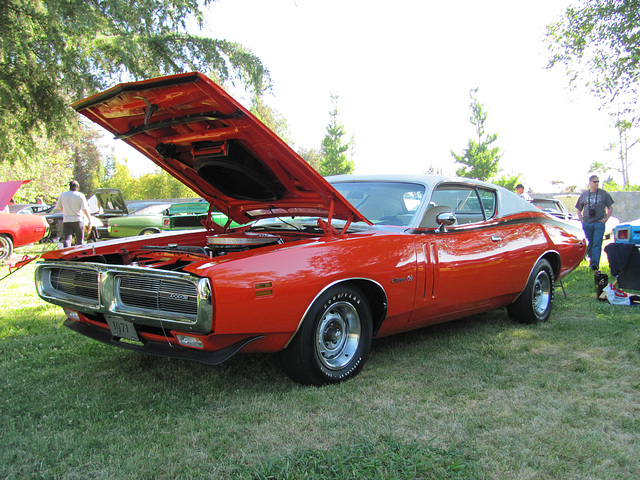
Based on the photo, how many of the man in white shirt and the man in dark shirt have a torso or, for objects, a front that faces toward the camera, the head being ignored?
1

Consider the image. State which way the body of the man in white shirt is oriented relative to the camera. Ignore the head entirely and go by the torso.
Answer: away from the camera

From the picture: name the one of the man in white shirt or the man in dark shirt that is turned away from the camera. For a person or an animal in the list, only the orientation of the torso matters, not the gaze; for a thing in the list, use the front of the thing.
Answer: the man in white shirt

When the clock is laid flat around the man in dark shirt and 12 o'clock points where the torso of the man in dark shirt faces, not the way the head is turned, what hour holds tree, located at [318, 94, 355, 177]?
The tree is roughly at 5 o'clock from the man in dark shirt.

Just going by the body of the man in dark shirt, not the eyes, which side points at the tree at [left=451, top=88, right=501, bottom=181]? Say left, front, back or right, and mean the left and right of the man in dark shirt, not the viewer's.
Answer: back

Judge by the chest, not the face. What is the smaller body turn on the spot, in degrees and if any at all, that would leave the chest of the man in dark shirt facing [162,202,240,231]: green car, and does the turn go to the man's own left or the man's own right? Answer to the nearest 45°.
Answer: approximately 90° to the man's own right

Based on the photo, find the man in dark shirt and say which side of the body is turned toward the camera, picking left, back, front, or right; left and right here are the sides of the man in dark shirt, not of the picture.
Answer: front

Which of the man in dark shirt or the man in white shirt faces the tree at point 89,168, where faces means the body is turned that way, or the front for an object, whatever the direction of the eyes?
the man in white shirt

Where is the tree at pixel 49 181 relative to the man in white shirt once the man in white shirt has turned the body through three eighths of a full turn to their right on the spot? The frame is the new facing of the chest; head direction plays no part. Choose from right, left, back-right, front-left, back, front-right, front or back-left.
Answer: back-left

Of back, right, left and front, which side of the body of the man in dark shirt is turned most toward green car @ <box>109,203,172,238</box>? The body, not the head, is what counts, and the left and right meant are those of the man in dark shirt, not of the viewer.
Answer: right
